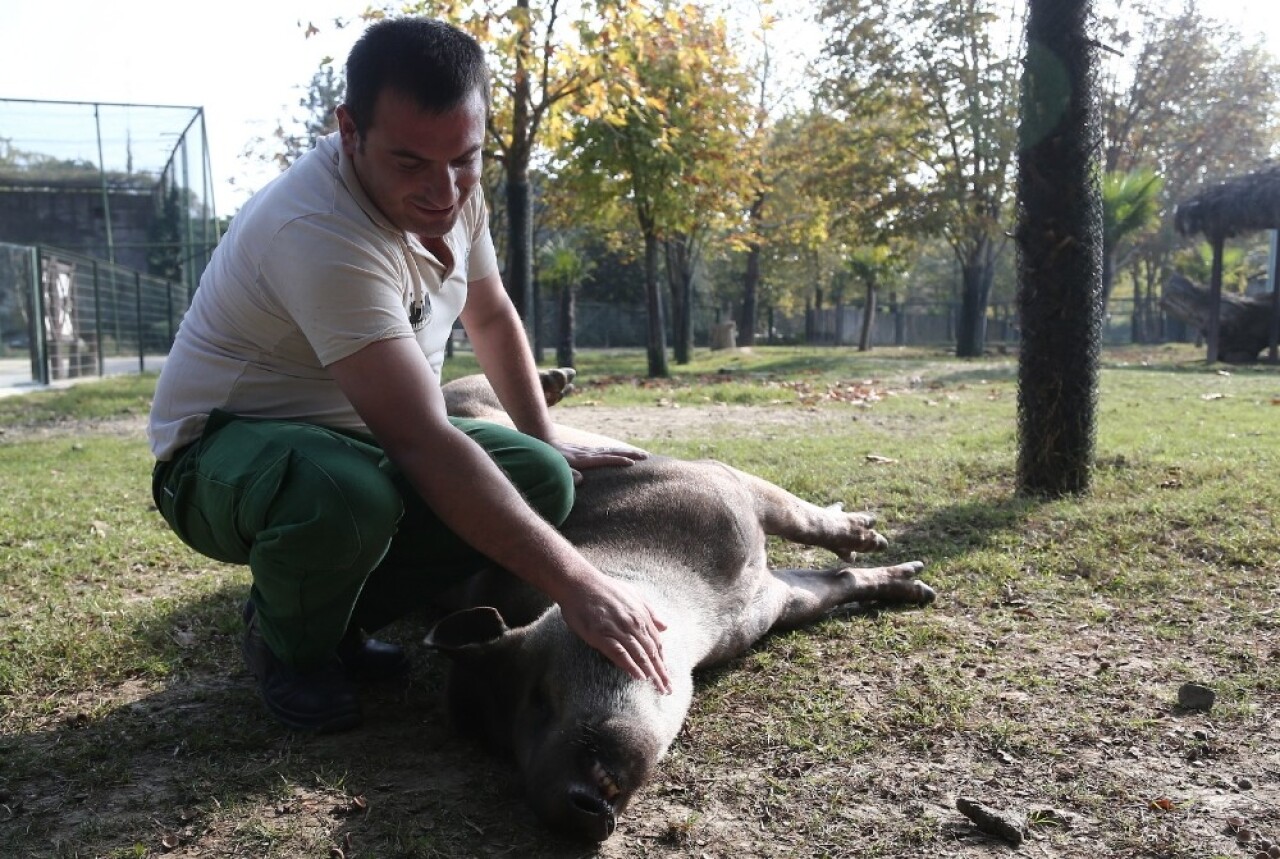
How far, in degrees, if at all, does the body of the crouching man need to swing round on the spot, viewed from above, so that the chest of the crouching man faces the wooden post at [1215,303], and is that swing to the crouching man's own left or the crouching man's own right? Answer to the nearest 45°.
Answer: approximately 90° to the crouching man's own left

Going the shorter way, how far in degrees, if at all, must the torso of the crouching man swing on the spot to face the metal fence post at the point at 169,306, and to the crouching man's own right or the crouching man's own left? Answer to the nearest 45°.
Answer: approximately 135° to the crouching man's own left

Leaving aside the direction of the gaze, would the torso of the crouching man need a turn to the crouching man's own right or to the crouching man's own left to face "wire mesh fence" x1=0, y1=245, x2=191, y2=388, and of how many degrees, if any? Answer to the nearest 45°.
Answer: approximately 135° to the crouching man's own left

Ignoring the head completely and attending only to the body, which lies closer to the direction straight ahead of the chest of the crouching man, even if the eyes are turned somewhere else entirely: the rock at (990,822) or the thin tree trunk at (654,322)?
the rock

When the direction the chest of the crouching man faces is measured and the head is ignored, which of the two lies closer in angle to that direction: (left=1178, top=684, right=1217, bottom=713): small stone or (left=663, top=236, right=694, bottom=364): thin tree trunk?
the small stone

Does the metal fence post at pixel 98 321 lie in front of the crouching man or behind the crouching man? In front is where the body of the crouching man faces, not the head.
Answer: behind

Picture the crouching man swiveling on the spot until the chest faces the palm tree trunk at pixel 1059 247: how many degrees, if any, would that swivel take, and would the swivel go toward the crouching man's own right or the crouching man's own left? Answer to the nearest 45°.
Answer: approximately 90° to the crouching man's own left

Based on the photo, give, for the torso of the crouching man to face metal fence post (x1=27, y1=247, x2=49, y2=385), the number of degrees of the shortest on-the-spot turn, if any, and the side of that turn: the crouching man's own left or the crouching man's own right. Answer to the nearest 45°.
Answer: approximately 135° to the crouching man's own left

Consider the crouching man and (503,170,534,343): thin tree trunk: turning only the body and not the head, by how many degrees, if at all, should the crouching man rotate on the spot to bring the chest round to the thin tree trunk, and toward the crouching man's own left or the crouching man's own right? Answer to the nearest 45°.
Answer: approximately 135° to the crouching man's own left

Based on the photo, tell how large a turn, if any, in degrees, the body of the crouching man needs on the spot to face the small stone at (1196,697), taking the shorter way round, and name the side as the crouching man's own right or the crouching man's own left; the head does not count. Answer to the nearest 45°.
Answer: approximately 45° to the crouching man's own left

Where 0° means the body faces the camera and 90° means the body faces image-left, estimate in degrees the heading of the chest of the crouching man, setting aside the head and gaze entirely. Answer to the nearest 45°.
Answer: approximately 315°
